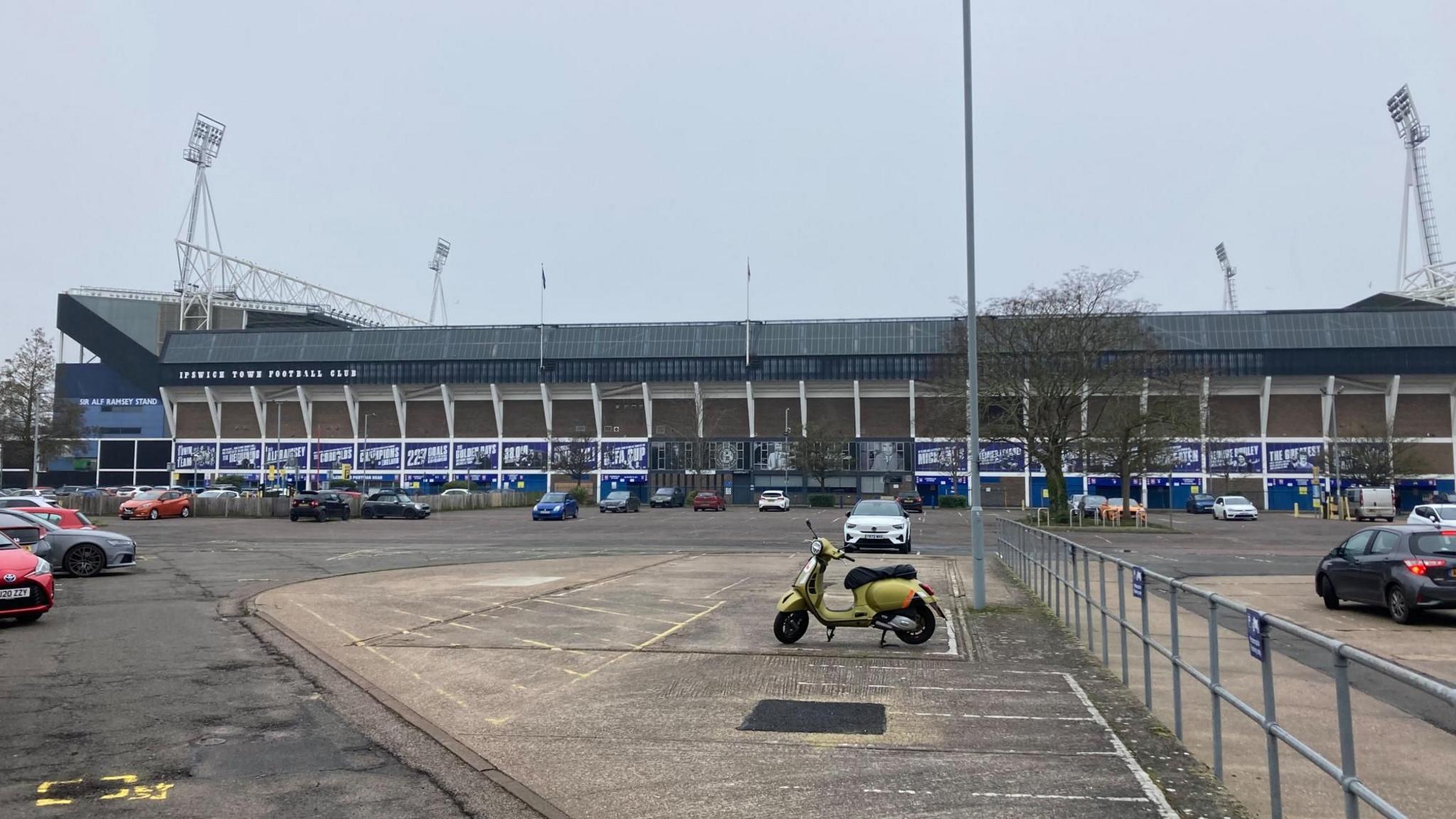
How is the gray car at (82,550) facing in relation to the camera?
to the viewer's right

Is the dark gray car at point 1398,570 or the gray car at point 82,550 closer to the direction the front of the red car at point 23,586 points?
the dark gray car

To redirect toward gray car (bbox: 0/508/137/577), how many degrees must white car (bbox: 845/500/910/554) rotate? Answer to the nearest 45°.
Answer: approximately 45° to its right

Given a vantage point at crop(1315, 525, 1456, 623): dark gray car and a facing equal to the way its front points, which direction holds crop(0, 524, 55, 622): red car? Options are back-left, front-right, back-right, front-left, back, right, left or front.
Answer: left

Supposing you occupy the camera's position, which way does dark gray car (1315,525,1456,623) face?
facing away from the viewer and to the left of the viewer

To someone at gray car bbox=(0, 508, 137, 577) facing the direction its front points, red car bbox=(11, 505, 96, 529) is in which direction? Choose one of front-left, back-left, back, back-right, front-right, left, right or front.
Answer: left

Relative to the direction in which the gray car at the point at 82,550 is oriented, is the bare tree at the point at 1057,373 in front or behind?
in front
